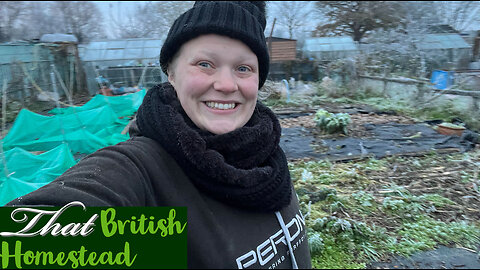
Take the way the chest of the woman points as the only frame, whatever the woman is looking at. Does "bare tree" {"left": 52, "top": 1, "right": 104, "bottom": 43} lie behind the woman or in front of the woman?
behind

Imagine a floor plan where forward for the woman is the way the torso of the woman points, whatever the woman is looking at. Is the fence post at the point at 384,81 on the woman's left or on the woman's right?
on the woman's left

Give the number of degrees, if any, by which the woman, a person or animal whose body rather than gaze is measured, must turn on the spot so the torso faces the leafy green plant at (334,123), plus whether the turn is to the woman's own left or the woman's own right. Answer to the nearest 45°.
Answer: approximately 90° to the woman's own left

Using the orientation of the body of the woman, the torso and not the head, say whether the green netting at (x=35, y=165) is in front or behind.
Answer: behind

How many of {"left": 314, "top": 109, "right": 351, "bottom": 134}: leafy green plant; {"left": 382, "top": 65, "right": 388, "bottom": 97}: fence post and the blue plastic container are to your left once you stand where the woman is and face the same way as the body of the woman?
3

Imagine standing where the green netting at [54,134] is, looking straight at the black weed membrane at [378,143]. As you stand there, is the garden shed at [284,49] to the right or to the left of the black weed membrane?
left

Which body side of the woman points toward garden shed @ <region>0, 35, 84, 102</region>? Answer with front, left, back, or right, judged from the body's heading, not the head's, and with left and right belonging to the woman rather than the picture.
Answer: back

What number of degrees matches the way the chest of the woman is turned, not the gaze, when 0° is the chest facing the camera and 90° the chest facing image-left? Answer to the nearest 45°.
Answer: approximately 315°
